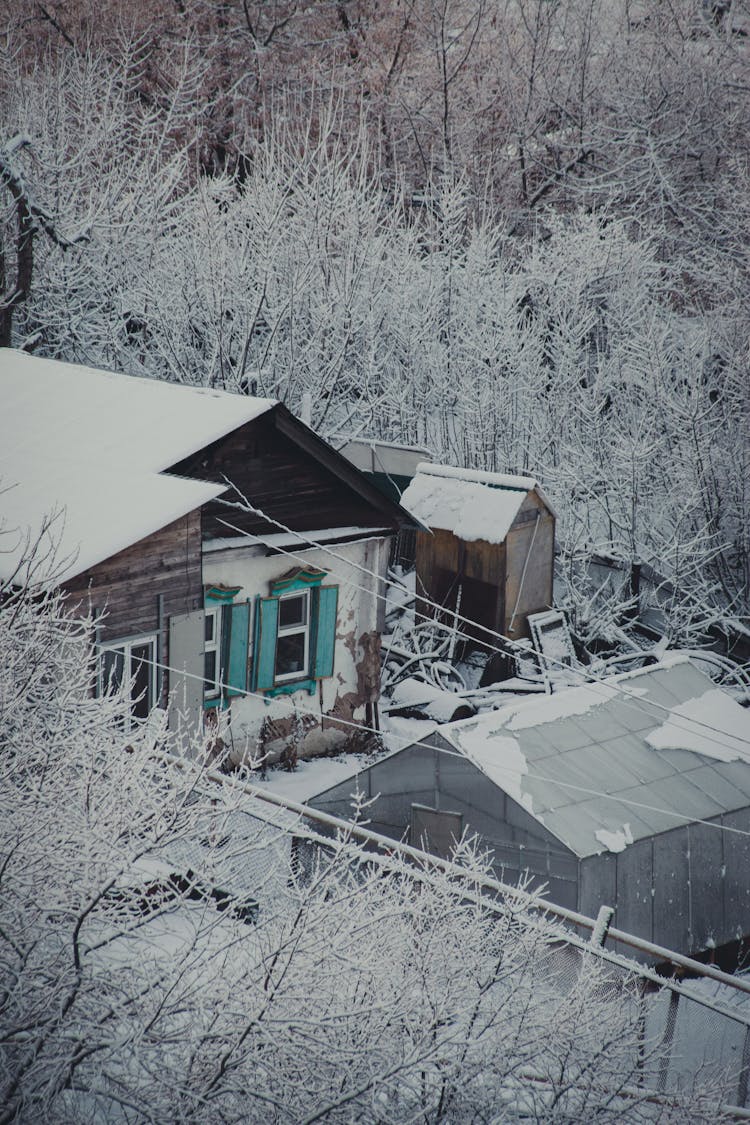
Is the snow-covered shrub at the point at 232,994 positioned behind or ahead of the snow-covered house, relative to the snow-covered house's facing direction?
ahead

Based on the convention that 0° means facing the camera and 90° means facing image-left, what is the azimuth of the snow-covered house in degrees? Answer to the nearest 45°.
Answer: approximately 315°

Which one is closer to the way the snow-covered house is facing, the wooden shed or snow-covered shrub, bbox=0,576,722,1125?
the snow-covered shrub

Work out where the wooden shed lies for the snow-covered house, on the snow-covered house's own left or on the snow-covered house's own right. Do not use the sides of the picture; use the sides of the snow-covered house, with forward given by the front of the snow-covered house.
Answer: on the snow-covered house's own left

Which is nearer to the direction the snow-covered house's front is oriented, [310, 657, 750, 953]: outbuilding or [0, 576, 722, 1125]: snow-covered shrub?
the outbuilding

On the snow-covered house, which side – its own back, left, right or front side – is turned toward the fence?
front

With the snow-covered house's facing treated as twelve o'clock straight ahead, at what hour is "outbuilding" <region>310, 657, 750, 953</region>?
The outbuilding is roughly at 12 o'clock from the snow-covered house.

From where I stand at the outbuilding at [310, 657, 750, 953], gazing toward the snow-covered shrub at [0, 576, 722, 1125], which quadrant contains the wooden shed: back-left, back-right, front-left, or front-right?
back-right
